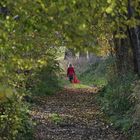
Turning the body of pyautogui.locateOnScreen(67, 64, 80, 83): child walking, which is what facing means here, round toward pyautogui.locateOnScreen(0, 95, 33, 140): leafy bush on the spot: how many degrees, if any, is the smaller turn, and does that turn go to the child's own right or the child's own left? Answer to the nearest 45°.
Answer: approximately 180°

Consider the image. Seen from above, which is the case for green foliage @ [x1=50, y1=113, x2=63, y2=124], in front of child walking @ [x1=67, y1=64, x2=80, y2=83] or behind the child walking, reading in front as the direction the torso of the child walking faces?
behind

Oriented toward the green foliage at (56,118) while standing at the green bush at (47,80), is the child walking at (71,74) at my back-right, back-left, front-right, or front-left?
back-left

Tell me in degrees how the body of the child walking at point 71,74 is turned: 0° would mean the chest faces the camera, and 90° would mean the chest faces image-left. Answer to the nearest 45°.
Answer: approximately 180°
